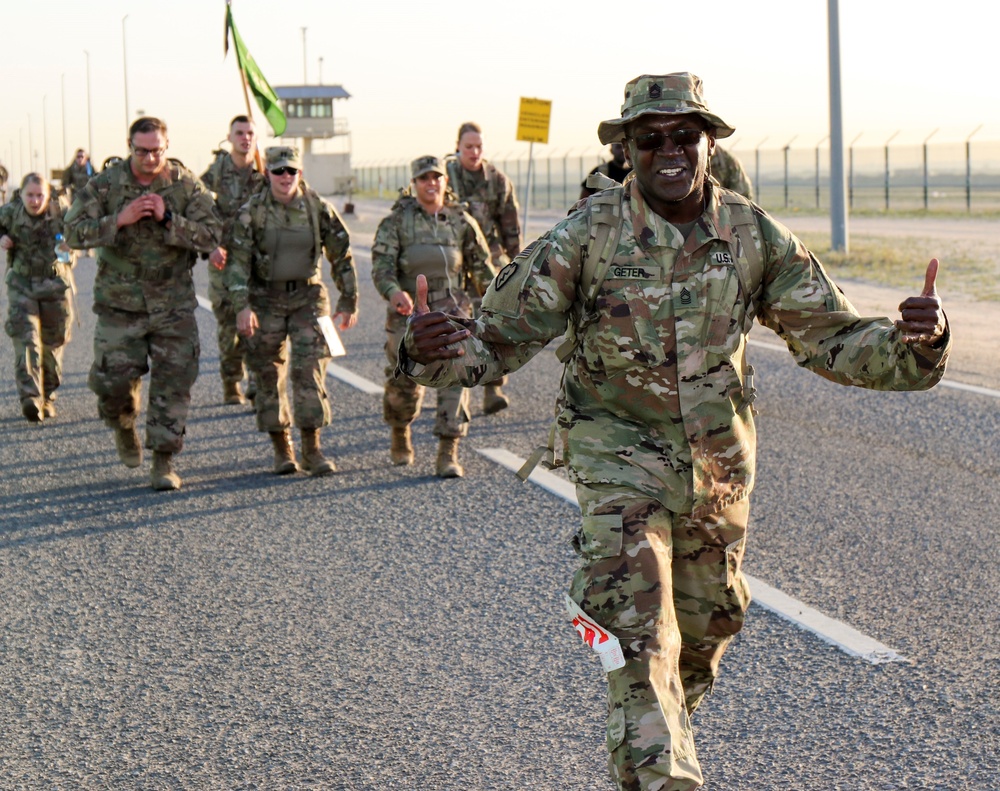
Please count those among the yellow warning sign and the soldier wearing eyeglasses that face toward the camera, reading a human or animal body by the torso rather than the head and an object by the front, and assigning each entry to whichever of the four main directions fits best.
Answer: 2

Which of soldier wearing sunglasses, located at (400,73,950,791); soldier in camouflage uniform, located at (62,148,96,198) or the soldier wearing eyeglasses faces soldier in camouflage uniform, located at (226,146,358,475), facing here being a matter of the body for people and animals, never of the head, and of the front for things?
soldier in camouflage uniform, located at (62,148,96,198)

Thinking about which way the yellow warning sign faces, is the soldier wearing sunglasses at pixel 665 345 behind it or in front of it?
in front

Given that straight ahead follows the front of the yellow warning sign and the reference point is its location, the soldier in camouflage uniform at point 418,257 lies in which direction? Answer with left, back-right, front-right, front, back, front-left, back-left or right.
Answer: front

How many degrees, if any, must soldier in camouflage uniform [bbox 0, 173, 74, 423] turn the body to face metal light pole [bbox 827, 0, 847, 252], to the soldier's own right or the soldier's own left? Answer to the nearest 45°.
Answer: approximately 135° to the soldier's own left

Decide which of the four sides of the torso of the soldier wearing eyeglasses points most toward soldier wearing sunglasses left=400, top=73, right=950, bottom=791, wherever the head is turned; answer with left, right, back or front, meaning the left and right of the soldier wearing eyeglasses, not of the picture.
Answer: front

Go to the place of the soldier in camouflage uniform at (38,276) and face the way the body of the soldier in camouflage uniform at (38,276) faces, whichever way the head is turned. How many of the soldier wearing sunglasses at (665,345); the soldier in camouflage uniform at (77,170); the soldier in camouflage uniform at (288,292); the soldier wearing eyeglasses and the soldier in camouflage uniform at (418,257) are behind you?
1

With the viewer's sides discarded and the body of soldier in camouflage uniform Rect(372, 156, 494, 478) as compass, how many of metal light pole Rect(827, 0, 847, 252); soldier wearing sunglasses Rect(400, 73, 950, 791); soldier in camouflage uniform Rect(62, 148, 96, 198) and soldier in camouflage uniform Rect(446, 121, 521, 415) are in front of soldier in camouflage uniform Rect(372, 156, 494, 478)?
1

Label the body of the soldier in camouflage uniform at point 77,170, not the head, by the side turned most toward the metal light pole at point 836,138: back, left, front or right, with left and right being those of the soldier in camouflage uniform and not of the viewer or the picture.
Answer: left

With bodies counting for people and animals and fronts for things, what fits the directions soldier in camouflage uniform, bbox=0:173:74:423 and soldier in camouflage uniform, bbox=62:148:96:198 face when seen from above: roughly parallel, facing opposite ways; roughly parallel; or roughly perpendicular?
roughly parallel

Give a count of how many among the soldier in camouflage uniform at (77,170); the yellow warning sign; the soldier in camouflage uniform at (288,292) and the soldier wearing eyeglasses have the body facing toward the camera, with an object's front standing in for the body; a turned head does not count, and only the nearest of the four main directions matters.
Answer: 4

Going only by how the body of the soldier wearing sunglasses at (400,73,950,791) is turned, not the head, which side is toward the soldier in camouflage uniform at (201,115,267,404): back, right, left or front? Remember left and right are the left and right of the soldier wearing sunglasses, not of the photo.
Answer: back

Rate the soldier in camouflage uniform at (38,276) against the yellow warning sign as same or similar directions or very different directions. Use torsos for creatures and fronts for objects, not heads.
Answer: same or similar directions

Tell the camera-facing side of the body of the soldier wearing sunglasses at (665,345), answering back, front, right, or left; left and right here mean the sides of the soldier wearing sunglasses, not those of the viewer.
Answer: front

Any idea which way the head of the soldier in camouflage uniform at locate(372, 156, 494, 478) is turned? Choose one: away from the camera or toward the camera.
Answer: toward the camera

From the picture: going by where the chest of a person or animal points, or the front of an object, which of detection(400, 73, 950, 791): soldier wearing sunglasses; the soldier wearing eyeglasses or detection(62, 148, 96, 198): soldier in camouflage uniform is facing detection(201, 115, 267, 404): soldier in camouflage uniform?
detection(62, 148, 96, 198): soldier in camouflage uniform

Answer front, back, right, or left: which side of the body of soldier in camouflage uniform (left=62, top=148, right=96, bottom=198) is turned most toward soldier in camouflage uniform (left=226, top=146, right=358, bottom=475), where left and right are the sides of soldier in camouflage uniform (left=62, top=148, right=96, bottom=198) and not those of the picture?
front
